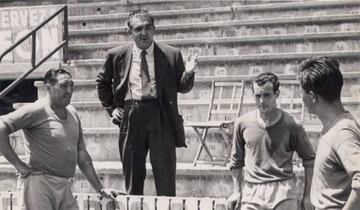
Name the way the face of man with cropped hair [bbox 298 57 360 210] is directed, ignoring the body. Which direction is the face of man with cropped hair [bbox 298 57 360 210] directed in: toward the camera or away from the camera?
away from the camera

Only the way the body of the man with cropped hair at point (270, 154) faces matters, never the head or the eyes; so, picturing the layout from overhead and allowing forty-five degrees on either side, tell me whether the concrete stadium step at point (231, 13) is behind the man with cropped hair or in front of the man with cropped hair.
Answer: behind

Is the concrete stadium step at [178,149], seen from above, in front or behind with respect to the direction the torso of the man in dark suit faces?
behind

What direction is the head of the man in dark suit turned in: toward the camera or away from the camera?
toward the camera

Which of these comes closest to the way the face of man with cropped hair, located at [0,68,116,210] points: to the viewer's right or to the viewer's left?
to the viewer's right

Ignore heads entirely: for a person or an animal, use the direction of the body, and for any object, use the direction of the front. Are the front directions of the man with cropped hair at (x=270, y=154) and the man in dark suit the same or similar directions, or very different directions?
same or similar directions

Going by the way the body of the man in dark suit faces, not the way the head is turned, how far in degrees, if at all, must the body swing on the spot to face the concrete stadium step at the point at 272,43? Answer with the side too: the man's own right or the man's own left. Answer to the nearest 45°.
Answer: approximately 135° to the man's own left

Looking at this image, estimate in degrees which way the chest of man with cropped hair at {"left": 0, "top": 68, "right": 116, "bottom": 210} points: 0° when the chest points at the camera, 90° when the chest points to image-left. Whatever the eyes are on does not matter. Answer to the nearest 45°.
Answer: approximately 315°

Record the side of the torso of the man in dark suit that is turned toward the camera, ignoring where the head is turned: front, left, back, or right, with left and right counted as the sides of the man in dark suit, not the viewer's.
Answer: front

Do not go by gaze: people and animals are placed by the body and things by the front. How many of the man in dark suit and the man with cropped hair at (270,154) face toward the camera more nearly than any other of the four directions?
2
